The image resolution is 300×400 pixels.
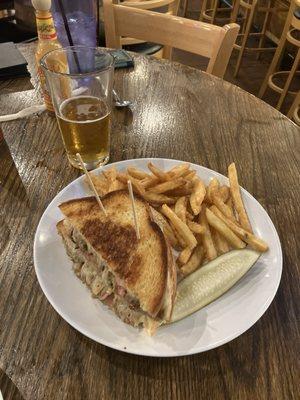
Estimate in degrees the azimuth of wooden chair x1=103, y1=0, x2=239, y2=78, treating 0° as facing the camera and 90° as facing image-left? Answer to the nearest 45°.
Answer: approximately 45°

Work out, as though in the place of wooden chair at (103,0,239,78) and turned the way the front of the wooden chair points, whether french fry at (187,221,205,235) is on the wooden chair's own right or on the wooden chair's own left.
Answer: on the wooden chair's own left

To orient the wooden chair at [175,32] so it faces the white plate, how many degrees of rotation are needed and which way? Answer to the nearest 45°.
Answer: approximately 45° to its left

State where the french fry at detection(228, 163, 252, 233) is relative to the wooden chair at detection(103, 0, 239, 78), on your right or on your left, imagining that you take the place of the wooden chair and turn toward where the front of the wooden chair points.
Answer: on your left

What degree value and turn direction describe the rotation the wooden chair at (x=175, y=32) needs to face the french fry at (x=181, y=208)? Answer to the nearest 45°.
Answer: approximately 45° to its left

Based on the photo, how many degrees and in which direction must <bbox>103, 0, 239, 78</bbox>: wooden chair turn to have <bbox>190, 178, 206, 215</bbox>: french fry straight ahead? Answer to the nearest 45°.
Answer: approximately 45° to its left
